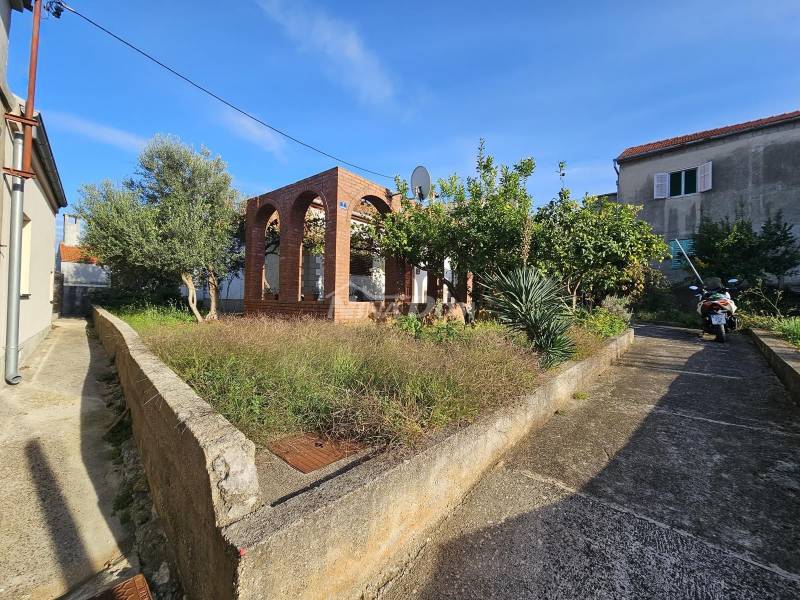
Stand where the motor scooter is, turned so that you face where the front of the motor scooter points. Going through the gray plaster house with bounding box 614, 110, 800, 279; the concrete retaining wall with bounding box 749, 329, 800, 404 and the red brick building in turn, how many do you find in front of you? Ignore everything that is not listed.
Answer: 1

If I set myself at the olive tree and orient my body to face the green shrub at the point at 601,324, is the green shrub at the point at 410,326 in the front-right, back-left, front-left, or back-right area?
front-right

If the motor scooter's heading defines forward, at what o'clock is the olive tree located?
The olive tree is roughly at 8 o'clock from the motor scooter.

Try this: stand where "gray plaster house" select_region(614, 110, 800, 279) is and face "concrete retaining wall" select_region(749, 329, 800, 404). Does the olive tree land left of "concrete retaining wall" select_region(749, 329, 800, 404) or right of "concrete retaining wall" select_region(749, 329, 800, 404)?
right

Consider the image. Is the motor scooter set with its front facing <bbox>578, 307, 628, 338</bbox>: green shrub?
no

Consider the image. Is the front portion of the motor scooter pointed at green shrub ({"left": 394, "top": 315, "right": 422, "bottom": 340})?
no

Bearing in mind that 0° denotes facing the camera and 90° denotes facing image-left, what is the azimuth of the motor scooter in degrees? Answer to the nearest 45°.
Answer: approximately 180°

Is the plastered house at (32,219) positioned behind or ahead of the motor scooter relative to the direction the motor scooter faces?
behind

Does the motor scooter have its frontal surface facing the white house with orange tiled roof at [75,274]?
no

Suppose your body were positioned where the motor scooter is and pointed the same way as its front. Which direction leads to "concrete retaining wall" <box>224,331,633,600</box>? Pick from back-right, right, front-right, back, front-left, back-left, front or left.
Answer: back
